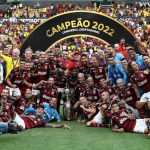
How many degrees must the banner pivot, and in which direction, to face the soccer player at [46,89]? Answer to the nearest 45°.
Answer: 0° — it already faces them

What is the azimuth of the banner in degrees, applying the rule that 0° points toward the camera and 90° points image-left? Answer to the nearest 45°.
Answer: approximately 0°

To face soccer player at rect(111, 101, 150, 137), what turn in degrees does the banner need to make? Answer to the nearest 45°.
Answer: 0° — it already faces them

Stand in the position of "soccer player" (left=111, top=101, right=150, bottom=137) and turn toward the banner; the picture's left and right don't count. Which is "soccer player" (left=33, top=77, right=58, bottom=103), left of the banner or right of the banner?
left
